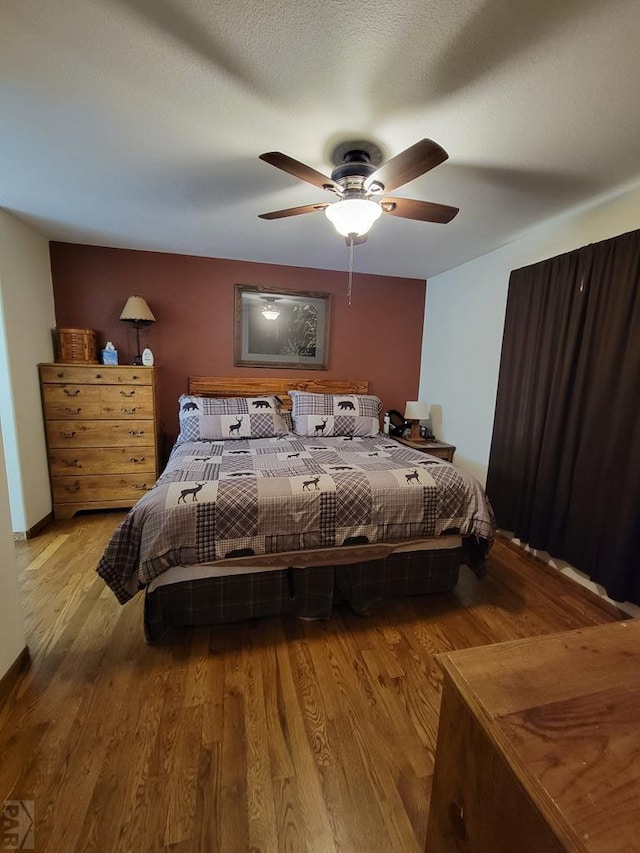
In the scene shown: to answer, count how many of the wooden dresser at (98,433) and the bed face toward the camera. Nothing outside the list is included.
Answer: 2

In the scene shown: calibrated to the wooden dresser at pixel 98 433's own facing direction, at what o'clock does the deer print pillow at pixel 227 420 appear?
The deer print pillow is roughly at 10 o'clock from the wooden dresser.

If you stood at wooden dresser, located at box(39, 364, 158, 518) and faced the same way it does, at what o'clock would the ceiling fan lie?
The ceiling fan is roughly at 11 o'clock from the wooden dresser.

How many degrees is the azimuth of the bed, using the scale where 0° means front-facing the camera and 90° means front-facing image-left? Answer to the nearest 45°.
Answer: approximately 0°

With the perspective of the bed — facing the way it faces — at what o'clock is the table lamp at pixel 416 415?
The table lamp is roughly at 7 o'clock from the bed.

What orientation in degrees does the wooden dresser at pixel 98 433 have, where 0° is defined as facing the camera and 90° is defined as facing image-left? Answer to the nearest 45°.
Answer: approximately 0°

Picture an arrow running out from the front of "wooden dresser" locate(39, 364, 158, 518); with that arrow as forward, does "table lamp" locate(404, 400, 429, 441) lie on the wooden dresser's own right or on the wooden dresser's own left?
on the wooden dresser's own left

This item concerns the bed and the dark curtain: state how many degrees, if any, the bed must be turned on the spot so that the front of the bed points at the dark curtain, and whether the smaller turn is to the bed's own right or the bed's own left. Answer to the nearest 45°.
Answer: approximately 90° to the bed's own left

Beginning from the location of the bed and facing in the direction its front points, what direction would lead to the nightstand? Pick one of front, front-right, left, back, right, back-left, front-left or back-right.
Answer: back-left

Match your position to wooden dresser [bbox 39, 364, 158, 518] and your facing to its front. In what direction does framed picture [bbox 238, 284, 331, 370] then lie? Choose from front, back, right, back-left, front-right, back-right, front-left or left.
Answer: left
